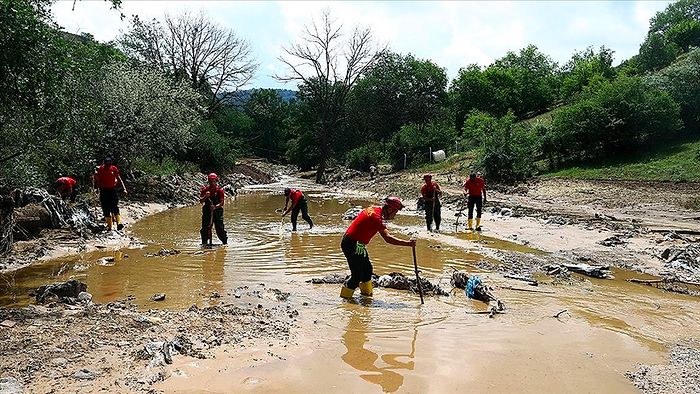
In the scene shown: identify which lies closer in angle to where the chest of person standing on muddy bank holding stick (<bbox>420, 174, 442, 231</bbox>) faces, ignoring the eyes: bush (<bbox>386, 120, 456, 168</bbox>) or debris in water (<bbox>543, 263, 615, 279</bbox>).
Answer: the debris in water

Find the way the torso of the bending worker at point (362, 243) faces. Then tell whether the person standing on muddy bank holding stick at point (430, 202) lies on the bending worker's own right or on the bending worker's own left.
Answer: on the bending worker's own left

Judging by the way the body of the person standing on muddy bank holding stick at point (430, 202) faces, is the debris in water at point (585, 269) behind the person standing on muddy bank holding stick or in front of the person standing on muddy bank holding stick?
in front

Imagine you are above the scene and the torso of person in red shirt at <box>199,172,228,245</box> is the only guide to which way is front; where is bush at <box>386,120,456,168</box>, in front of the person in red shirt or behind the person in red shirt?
behind

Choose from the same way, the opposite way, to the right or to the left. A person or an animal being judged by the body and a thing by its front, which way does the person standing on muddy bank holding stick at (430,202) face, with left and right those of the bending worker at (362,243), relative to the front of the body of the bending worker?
to the right

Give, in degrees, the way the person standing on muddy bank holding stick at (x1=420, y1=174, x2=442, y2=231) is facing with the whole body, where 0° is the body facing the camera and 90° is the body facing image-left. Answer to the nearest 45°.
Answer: approximately 0°

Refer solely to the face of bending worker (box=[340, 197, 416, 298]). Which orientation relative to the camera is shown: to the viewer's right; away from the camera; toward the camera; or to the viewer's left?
to the viewer's right

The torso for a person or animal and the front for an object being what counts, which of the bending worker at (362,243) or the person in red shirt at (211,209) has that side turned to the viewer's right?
the bending worker

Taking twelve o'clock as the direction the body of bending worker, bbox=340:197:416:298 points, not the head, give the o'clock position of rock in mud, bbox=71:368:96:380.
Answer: The rock in mud is roughly at 4 o'clock from the bending worker.

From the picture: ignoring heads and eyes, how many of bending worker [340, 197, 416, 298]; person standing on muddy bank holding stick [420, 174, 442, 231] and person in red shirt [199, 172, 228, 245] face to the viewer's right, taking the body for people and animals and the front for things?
1

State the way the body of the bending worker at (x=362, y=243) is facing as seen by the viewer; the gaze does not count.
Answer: to the viewer's right

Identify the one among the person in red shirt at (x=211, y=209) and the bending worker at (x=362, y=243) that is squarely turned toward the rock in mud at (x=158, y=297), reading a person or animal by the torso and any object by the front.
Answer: the person in red shirt

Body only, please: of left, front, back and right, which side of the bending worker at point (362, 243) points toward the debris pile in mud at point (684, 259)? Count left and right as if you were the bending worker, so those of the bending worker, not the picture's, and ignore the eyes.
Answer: front

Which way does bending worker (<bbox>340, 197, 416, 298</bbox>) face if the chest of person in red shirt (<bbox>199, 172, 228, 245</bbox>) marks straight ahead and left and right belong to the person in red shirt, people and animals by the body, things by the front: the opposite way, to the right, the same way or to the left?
to the left
